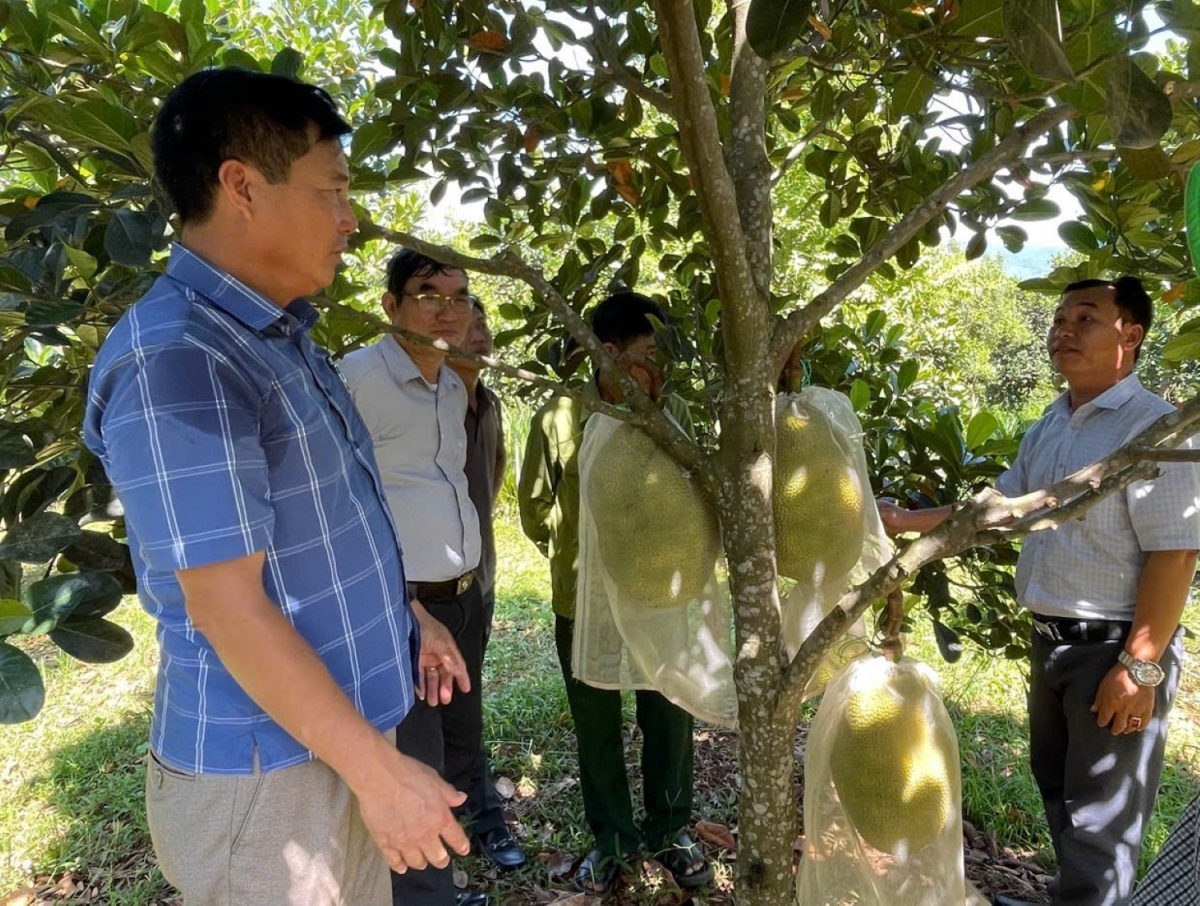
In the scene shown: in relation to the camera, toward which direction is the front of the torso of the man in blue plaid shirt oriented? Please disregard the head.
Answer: to the viewer's right

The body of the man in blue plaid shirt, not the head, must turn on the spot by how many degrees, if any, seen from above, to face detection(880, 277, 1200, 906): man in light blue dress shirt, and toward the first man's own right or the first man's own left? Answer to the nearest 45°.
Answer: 0° — they already face them

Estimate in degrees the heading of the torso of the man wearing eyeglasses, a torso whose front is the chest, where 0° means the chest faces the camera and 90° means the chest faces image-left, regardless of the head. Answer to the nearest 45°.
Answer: approximately 315°

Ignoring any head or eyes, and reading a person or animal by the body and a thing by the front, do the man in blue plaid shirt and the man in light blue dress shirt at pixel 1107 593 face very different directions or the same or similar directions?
very different directions

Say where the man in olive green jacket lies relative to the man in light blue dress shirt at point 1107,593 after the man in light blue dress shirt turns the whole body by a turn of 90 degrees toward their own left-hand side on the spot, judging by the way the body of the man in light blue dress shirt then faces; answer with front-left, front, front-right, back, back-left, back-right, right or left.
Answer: back-right

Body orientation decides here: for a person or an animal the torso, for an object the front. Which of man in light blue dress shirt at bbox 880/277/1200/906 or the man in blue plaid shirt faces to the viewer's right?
the man in blue plaid shirt

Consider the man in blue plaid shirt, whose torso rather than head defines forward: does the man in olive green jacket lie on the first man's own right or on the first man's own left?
on the first man's own left

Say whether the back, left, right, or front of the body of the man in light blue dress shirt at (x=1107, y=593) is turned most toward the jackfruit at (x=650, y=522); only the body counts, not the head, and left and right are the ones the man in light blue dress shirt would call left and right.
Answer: front

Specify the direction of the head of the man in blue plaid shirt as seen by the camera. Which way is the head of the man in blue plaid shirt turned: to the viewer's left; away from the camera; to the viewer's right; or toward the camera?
to the viewer's right

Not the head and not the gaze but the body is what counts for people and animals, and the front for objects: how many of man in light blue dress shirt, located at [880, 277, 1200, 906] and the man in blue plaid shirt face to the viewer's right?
1

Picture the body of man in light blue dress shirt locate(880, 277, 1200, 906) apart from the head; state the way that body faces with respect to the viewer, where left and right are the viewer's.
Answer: facing the viewer and to the left of the viewer

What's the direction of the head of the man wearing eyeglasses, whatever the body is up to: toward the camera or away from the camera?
toward the camera
